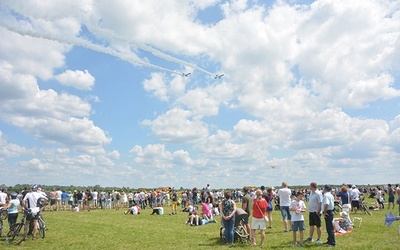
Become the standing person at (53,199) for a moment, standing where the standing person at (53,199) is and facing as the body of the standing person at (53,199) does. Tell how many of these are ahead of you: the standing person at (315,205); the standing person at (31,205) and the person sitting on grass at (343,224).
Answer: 0

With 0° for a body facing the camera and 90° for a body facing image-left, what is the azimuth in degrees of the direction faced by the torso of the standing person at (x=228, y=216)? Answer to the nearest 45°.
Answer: approximately 180°

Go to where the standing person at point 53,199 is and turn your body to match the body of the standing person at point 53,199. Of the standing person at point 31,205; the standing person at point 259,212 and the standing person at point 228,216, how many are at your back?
3

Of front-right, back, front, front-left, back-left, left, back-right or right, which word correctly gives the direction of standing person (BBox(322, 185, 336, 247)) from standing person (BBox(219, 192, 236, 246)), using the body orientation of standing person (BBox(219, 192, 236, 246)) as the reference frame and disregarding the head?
right

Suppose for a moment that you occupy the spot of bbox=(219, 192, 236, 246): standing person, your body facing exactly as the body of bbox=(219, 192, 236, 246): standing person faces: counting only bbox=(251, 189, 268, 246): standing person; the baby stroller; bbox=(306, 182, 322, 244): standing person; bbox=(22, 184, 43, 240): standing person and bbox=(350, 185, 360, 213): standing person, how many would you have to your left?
1

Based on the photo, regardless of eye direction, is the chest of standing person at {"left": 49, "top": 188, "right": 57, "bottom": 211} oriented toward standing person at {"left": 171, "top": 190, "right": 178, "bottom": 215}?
no

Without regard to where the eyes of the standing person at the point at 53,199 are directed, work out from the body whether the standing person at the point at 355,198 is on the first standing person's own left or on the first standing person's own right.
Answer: on the first standing person's own right

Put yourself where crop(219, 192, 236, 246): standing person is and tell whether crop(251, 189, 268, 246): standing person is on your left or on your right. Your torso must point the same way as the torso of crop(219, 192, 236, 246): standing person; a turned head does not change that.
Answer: on your right

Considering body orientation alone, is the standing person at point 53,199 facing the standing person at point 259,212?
no

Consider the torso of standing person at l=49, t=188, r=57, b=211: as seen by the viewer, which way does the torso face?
away from the camera

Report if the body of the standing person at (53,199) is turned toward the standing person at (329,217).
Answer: no

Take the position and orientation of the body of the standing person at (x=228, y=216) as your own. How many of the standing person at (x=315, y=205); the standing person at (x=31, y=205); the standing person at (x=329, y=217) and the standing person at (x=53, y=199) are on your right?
2

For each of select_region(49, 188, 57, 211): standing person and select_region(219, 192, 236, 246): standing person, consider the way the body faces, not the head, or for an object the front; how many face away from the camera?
2

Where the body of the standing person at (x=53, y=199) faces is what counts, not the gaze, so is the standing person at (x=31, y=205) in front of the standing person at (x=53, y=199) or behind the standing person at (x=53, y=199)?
behind
